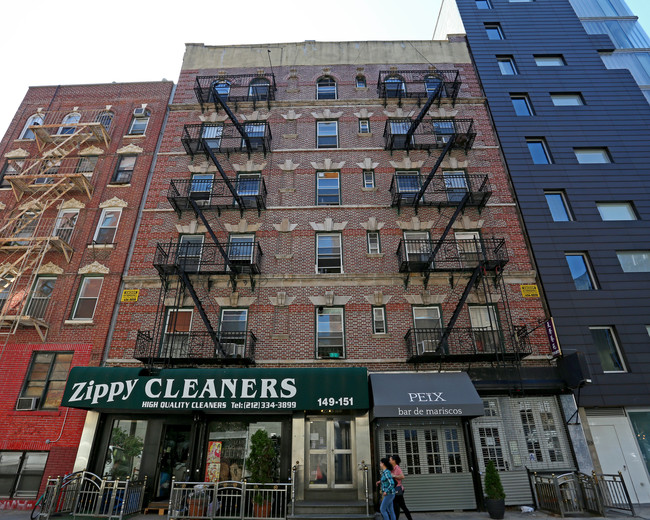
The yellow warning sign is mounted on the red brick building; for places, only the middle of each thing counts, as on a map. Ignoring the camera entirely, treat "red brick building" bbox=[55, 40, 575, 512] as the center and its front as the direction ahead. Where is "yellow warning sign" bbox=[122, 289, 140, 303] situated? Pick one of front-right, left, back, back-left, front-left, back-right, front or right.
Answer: right

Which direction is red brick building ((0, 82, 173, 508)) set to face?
toward the camera

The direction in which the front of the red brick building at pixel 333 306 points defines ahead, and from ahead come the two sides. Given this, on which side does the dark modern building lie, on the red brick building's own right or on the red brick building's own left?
on the red brick building's own left

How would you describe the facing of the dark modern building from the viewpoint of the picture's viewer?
facing the viewer

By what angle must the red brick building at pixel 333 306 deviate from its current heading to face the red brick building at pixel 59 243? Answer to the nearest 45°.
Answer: approximately 90° to its right

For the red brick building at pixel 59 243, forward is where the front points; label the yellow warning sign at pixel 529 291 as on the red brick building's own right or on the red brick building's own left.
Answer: on the red brick building's own left

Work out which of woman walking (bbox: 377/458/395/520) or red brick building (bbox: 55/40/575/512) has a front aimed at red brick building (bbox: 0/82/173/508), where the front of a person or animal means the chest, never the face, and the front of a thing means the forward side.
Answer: the woman walking

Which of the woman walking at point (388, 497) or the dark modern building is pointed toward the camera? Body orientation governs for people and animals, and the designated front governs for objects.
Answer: the dark modern building

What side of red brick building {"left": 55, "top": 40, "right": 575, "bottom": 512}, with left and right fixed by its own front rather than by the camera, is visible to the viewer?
front

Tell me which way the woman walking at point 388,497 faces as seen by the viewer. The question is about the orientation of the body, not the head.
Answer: to the viewer's left

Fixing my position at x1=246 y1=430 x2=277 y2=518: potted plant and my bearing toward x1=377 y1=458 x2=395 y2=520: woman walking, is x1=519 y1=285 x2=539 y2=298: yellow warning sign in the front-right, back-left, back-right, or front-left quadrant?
front-left
